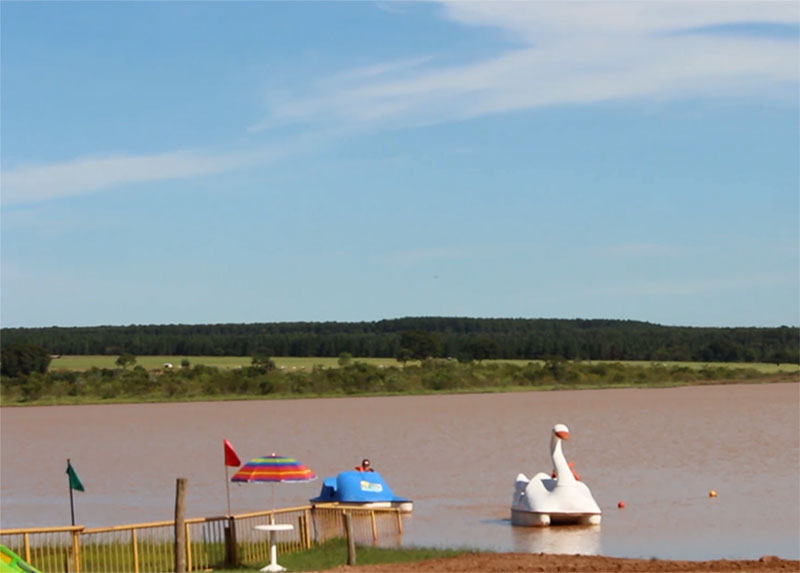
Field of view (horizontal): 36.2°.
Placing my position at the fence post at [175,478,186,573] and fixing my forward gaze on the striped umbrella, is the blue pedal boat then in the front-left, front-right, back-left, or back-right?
front-left

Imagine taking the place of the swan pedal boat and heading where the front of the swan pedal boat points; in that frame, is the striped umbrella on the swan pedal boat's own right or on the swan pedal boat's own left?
on the swan pedal boat's own right

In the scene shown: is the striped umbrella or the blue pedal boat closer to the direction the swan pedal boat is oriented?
the striped umbrella

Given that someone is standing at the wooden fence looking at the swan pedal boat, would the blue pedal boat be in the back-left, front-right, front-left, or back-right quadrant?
front-left
